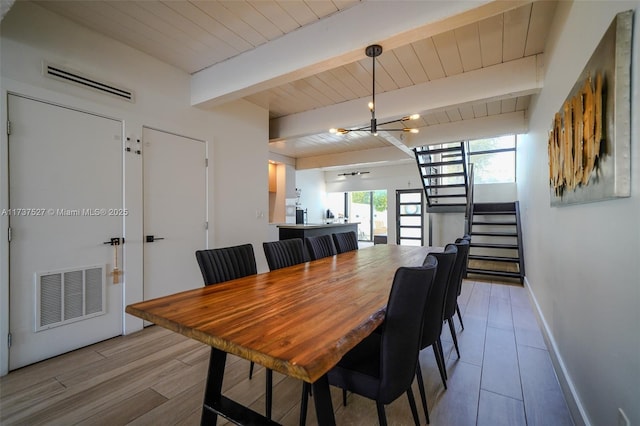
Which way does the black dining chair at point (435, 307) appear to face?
to the viewer's left

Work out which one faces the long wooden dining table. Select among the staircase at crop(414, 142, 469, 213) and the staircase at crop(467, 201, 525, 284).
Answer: the staircase at crop(467, 201, 525, 284)

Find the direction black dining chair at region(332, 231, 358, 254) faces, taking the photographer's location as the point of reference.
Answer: facing the viewer and to the right of the viewer

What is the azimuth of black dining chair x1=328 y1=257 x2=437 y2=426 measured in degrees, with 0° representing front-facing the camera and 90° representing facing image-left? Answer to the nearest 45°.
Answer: approximately 135°

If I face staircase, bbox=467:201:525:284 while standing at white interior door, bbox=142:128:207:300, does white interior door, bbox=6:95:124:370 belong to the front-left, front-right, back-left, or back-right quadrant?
back-right

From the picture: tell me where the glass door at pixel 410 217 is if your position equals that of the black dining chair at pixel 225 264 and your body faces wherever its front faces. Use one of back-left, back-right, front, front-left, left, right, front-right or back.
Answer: left

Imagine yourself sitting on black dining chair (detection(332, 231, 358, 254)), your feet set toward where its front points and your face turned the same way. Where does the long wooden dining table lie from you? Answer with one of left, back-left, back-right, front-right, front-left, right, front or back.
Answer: front-right

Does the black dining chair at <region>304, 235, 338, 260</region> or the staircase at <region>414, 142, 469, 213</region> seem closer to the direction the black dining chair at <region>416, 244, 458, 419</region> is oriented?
the black dining chair

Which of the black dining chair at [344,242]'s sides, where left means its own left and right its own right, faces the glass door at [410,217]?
left

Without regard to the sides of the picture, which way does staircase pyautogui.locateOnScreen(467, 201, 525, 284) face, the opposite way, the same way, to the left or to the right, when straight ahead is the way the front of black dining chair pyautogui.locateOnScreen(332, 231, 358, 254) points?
to the right

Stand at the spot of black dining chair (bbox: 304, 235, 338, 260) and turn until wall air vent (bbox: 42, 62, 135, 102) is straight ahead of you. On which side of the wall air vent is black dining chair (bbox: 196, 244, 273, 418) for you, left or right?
left

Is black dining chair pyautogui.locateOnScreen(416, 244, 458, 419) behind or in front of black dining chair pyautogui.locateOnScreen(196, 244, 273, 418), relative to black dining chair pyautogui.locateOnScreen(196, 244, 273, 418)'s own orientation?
in front

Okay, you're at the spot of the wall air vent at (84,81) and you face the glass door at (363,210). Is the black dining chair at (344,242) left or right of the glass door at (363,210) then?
right

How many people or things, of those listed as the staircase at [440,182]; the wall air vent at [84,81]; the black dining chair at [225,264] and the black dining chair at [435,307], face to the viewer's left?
1

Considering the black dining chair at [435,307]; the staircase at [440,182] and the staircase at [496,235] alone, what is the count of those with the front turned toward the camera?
1
